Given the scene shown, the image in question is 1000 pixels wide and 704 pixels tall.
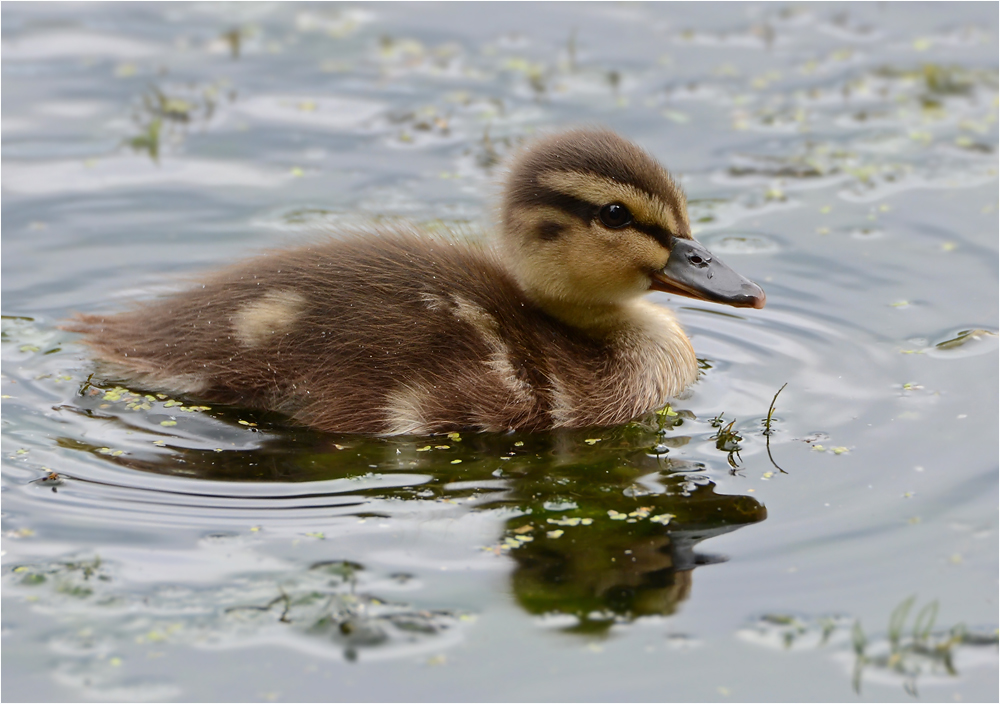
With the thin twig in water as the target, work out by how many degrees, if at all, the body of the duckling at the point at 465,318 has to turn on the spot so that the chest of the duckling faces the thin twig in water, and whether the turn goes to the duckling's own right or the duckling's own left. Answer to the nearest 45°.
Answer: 0° — it already faces it

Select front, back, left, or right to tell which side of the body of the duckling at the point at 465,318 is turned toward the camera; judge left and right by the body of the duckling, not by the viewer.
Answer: right
